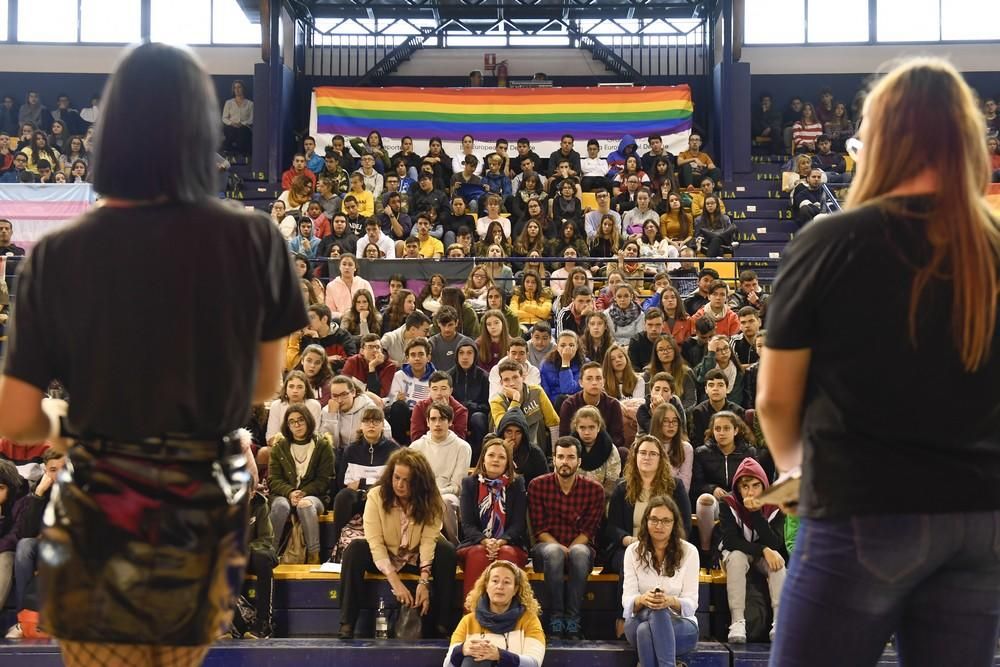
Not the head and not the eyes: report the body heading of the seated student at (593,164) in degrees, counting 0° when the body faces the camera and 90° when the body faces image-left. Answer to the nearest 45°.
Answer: approximately 0°

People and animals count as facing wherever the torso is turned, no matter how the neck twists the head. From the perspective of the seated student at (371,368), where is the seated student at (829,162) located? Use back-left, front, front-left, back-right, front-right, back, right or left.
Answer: back-left

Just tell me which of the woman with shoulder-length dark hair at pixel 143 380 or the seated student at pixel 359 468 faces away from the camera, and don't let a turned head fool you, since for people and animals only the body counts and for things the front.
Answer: the woman with shoulder-length dark hair

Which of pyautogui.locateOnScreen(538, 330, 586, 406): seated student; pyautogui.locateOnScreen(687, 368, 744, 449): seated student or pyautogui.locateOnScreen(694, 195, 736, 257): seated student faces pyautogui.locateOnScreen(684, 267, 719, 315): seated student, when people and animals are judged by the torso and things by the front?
pyautogui.locateOnScreen(694, 195, 736, 257): seated student

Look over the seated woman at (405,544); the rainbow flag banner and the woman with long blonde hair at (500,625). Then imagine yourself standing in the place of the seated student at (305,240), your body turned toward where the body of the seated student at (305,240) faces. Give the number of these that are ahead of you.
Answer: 2

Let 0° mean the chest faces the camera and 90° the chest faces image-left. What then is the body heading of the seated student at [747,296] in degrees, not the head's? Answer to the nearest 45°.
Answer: approximately 0°
